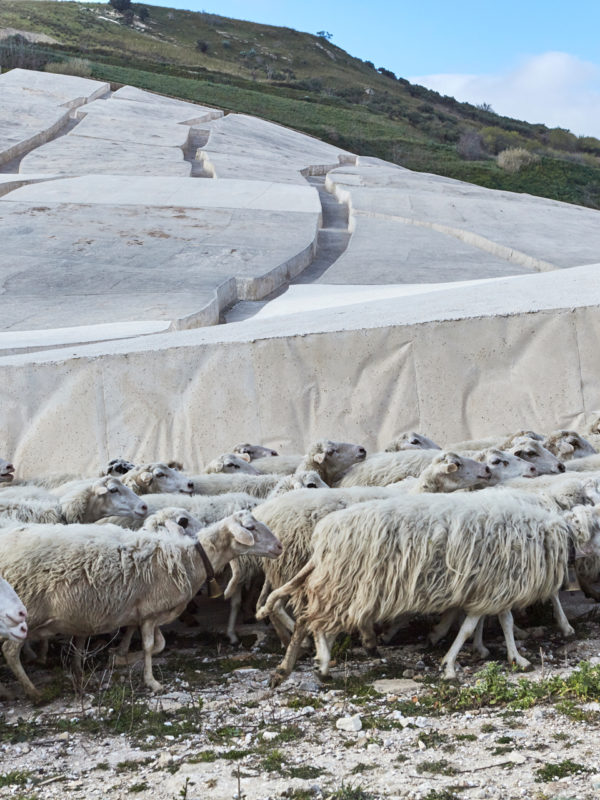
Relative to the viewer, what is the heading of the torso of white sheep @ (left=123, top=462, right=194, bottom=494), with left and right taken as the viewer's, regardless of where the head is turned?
facing to the right of the viewer

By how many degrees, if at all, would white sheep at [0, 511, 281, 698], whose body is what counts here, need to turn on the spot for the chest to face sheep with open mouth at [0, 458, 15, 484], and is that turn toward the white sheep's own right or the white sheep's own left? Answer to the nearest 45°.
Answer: approximately 90° to the white sheep's own left

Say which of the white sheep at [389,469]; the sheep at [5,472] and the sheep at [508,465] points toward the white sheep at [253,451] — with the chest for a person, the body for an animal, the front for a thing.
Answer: the sheep at [5,472]

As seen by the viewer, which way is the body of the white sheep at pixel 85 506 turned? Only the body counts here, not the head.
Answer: to the viewer's right

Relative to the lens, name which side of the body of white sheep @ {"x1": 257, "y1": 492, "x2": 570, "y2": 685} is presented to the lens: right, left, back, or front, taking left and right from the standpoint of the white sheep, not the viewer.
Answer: right

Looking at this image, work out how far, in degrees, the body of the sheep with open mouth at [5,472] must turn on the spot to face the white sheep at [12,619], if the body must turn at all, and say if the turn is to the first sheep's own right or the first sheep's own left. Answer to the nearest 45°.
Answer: approximately 90° to the first sheep's own right

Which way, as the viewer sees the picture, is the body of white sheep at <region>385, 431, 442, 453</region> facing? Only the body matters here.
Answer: to the viewer's right

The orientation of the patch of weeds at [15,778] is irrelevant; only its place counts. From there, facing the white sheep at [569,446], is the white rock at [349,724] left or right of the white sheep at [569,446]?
right
